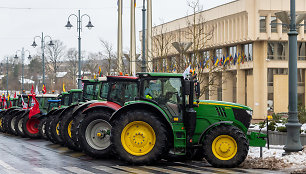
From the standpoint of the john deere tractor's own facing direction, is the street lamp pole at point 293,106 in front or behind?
in front

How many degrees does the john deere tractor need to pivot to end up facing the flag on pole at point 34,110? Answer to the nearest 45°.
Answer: approximately 135° to its left

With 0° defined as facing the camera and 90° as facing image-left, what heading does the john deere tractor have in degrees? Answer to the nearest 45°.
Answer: approximately 270°

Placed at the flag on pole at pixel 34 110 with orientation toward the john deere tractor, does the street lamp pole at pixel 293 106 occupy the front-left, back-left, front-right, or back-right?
front-left
